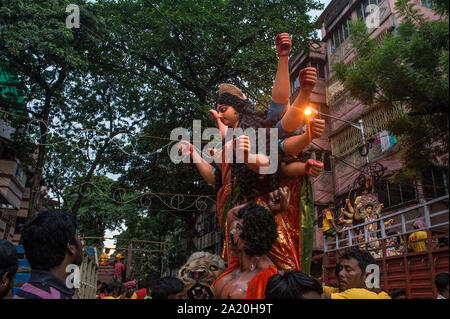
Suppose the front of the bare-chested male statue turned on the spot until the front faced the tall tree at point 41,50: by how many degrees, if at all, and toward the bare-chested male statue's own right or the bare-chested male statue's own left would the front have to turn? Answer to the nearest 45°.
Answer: approximately 90° to the bare-chested male statue's own right

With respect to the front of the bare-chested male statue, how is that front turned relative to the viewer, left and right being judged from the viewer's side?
facing the viewer and to the left of the viewer
